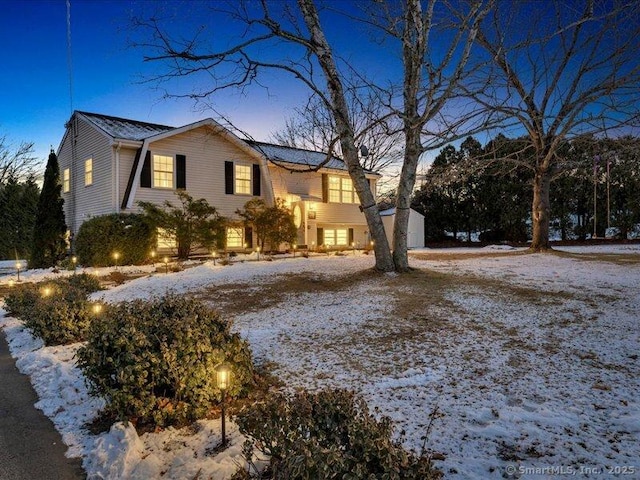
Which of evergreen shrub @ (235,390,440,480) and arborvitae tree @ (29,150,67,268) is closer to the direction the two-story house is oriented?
the evergreen shrub

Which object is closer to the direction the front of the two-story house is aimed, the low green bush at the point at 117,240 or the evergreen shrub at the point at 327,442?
the evergreen shrub

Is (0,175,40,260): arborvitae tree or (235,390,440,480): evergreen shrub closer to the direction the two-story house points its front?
the evergreen shrub

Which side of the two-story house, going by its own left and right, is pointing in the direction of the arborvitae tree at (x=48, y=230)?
right

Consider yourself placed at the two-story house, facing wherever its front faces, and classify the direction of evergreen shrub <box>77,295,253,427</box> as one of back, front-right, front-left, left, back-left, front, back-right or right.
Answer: front-right

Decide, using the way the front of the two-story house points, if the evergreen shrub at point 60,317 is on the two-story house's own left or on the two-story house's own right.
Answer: on the two-story house's own right

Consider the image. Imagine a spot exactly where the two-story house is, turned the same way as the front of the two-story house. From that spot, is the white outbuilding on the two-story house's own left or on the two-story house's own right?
on the two-story house's own left

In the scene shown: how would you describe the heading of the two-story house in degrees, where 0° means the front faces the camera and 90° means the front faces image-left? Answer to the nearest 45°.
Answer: approximately 315°

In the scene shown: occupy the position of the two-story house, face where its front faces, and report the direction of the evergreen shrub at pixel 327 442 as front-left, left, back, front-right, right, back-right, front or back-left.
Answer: front-right
